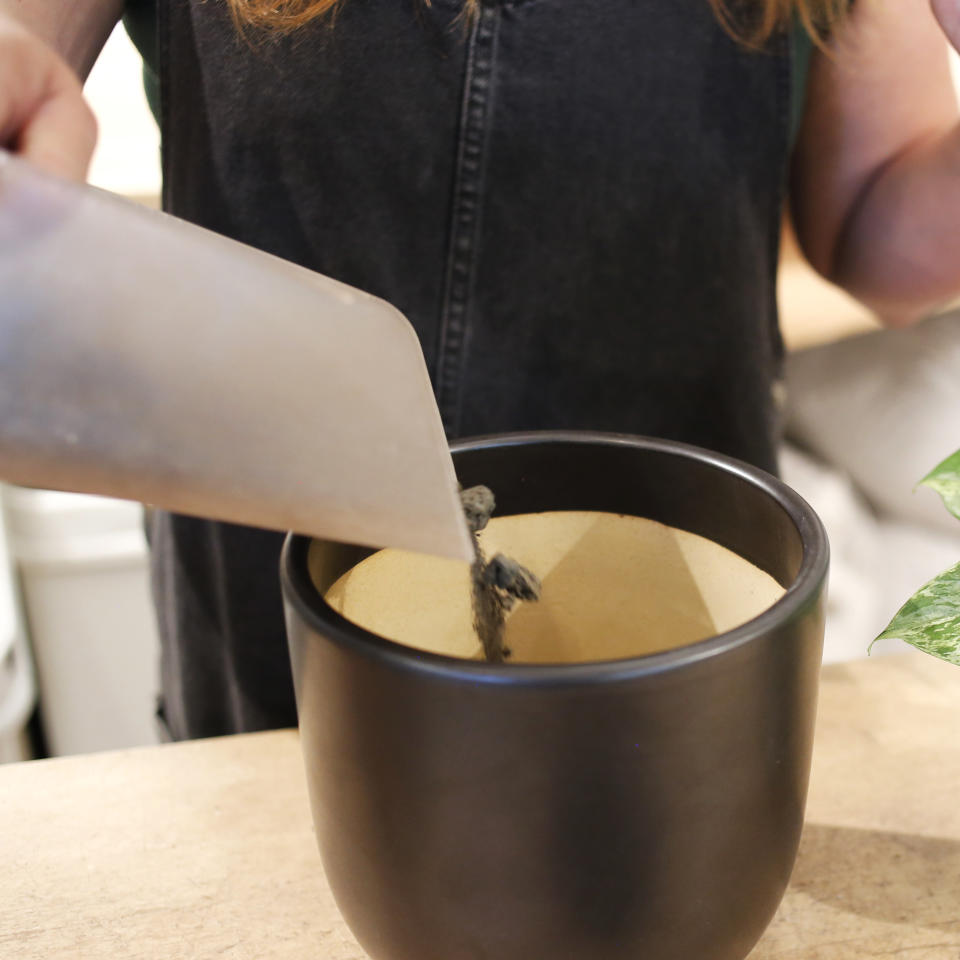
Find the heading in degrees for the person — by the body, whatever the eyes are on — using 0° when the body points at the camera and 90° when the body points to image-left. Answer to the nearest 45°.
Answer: approximately 0°
